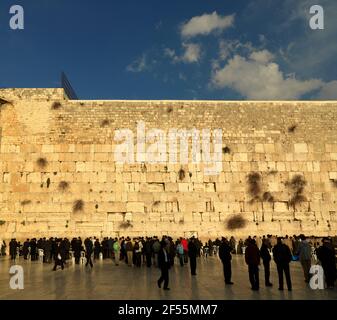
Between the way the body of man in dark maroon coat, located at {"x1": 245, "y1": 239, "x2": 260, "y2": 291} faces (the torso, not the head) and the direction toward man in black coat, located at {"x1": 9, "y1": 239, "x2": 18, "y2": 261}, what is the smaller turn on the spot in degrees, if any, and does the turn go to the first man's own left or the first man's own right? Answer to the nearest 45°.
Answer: approximately 45° to the first man's own left

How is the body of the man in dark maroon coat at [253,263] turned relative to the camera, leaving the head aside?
away from the camera

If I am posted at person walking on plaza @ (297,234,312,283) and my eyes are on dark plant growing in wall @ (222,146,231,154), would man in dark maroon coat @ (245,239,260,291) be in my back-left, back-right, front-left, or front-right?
back-left

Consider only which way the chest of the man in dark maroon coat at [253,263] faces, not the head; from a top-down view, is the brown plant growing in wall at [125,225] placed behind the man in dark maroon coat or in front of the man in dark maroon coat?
in front

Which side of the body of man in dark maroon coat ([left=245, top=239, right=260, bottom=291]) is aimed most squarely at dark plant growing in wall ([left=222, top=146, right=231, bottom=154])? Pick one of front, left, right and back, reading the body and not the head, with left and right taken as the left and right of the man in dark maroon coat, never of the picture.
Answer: front

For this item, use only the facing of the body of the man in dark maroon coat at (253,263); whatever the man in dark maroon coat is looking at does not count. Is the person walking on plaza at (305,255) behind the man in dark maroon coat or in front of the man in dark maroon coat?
in front
